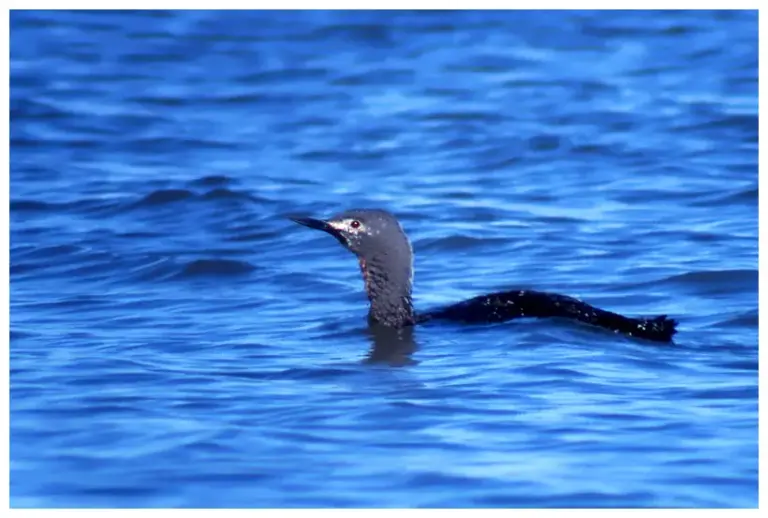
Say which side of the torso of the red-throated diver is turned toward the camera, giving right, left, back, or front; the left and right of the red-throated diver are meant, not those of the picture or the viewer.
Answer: left
